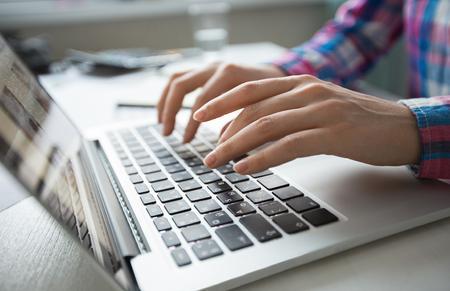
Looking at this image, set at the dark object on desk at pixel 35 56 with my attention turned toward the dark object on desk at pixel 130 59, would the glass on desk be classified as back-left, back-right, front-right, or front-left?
front-left

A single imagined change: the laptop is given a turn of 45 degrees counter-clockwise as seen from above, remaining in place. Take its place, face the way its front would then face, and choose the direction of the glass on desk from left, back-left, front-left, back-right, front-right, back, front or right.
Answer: front-left

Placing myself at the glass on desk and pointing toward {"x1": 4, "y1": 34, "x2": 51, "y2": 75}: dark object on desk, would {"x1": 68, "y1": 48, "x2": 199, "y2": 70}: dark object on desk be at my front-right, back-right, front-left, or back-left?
front-left

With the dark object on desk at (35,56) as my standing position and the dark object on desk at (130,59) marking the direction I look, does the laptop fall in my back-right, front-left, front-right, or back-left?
front-right

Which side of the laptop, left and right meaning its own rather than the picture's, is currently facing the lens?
right

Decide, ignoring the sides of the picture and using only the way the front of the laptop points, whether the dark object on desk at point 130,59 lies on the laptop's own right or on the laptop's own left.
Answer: on the laptop's own left

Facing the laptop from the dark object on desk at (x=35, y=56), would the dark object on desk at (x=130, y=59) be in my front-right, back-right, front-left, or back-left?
front-left

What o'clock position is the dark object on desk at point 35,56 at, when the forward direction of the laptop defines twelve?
The dark object on desk is roughly at 8 o'clock from the laptop.
